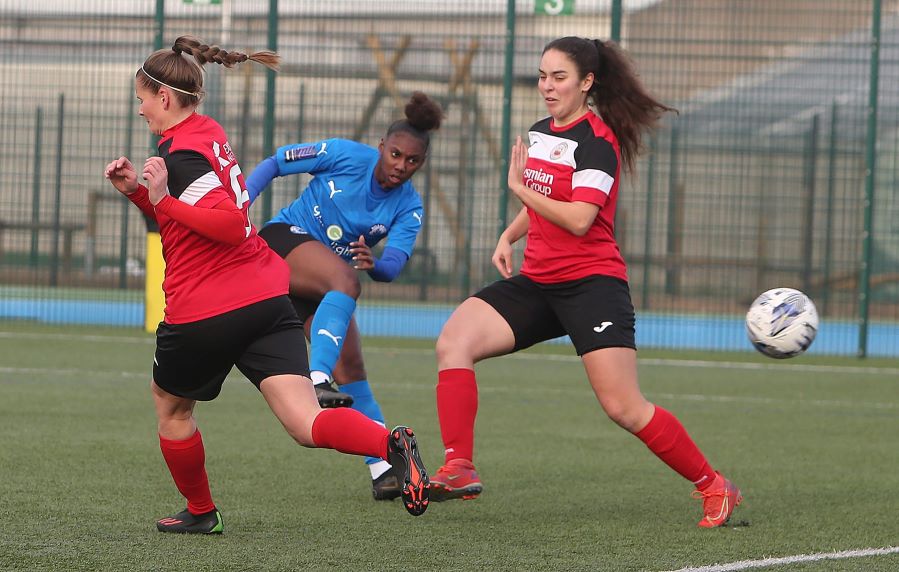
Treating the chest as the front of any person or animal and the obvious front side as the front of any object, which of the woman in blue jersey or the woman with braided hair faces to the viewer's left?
the woman with braided hair

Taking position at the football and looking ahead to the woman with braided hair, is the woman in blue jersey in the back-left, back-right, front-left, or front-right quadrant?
front-right

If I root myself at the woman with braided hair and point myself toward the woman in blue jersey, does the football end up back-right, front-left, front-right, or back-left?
front-right

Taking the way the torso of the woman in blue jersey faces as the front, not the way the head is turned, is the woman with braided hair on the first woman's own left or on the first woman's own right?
on the first woman's own right

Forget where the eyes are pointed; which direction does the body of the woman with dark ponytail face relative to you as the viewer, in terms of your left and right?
facing the viewer and to the left of the viewer

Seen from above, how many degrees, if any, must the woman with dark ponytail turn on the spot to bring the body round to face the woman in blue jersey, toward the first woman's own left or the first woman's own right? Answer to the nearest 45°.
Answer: approximately 90° to the first woman's own right

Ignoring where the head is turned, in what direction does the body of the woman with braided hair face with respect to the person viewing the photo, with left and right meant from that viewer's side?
facing to the left of the viewer

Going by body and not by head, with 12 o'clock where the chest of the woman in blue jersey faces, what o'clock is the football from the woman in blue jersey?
The football is roughly at 11 o'clock from the woman in blue jersey.

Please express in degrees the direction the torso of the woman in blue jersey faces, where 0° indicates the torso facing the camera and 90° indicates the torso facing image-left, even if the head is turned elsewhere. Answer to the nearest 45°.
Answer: approximately 315°
